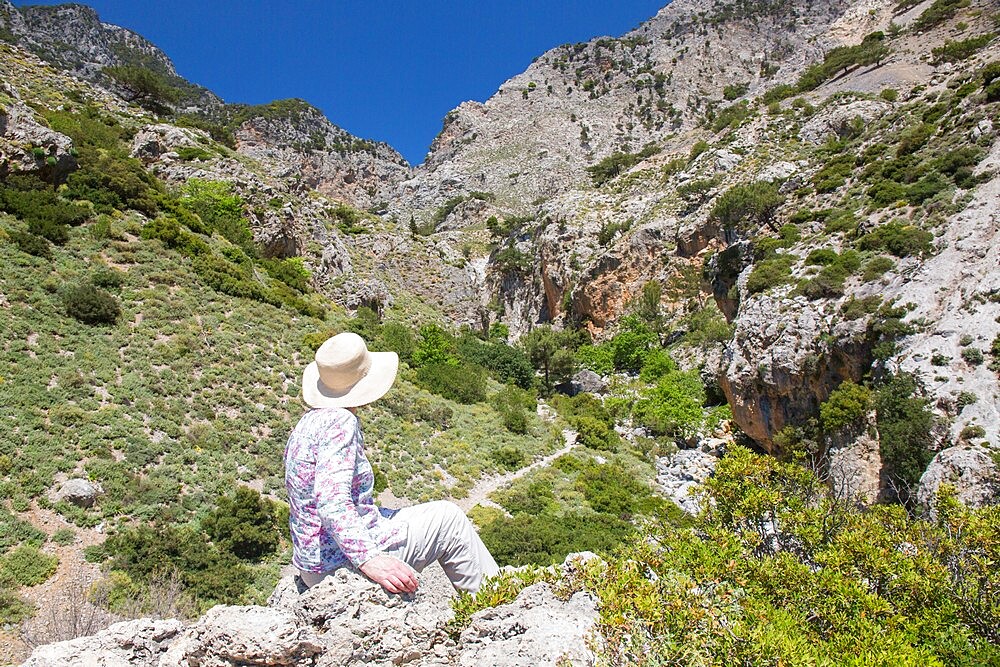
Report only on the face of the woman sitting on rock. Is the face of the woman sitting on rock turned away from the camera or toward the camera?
away from the camera

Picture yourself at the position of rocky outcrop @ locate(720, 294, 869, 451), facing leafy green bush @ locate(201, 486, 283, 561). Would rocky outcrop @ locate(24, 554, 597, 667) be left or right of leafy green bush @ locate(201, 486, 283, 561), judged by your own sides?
left

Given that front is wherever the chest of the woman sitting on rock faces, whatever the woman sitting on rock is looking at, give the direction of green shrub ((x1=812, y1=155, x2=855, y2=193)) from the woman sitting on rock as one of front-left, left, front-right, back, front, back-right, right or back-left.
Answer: front-left

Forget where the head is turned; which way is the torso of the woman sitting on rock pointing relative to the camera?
to the viewer's right

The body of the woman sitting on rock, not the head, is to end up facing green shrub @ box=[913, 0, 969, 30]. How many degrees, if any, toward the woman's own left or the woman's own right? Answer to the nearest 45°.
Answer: approximately 45° to the woman's own left

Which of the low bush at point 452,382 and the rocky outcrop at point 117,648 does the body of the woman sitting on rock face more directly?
the low bush

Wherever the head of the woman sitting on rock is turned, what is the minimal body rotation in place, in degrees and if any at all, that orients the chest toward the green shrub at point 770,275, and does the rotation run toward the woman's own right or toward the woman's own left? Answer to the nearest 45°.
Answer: approximately 45° to the woman's own left

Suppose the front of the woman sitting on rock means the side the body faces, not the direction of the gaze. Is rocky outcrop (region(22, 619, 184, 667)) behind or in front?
behind

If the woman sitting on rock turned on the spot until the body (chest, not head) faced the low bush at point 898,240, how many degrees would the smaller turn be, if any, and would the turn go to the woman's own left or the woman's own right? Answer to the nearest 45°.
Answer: approximately 45° to the woman's own left
